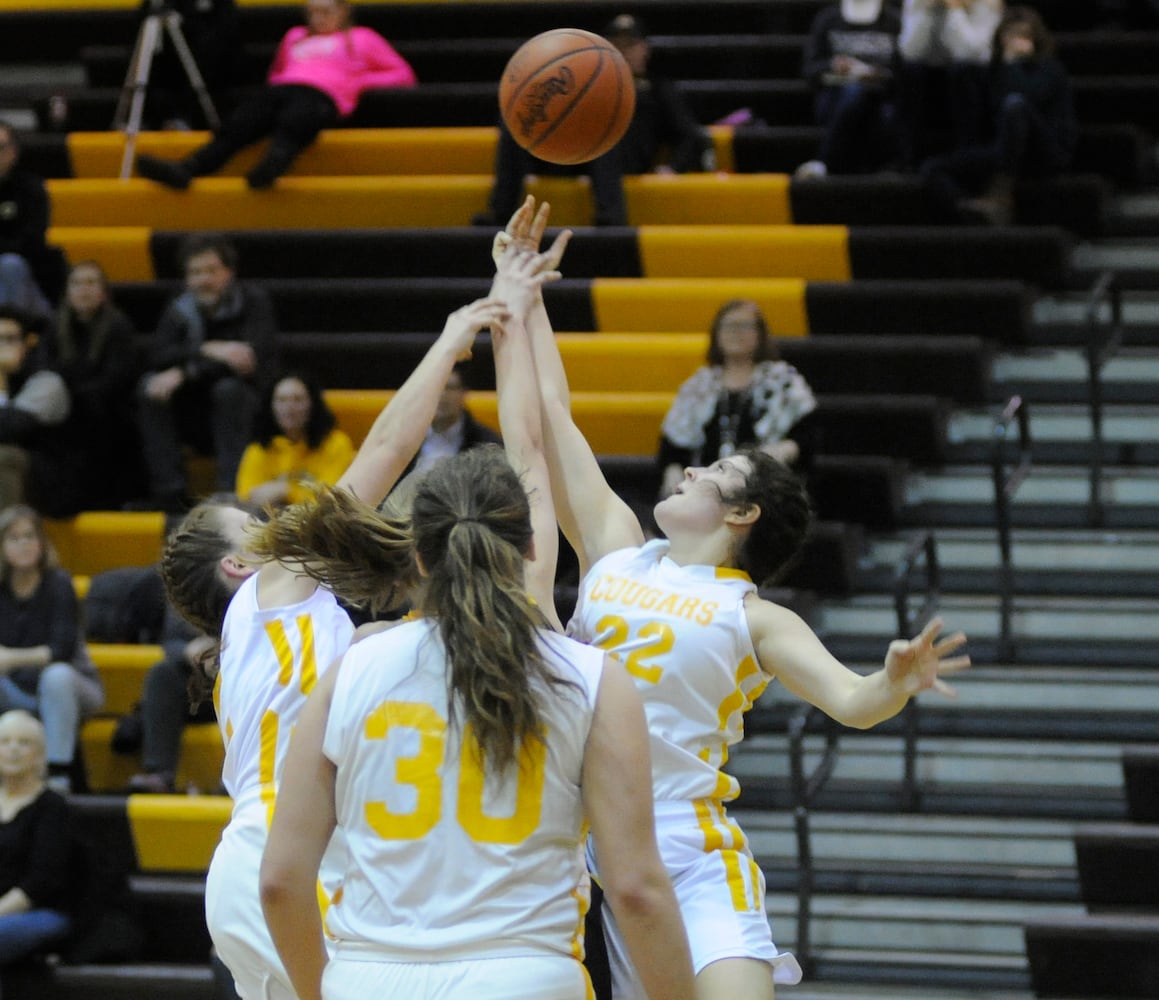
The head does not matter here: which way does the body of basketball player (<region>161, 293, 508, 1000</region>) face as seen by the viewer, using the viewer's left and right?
facing to the right of the viewer

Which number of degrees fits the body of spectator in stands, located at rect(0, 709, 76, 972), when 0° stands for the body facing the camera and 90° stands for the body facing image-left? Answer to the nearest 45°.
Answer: approximately 45°

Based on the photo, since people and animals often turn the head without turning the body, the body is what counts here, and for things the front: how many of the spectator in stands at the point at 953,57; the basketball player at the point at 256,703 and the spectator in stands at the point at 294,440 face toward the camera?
2

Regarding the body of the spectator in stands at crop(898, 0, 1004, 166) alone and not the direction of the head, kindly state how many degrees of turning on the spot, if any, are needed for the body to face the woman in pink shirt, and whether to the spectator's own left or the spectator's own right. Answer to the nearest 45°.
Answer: approximately 90° to the spectator's own right

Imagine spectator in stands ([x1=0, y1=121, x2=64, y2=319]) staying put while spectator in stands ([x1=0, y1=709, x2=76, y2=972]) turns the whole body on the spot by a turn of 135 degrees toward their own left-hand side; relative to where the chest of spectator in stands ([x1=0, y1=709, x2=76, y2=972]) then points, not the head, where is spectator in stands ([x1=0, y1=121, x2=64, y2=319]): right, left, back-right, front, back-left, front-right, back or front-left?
left

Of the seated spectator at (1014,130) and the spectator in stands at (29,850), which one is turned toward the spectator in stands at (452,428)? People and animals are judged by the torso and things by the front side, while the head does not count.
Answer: the seated spectator

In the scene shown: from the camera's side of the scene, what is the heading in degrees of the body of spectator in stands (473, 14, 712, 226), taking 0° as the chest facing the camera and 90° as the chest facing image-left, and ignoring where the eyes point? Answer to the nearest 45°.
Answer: approximately 45°

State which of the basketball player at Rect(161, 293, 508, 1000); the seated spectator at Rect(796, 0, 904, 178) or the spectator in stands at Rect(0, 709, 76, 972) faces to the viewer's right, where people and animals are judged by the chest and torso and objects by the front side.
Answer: the basketball player
